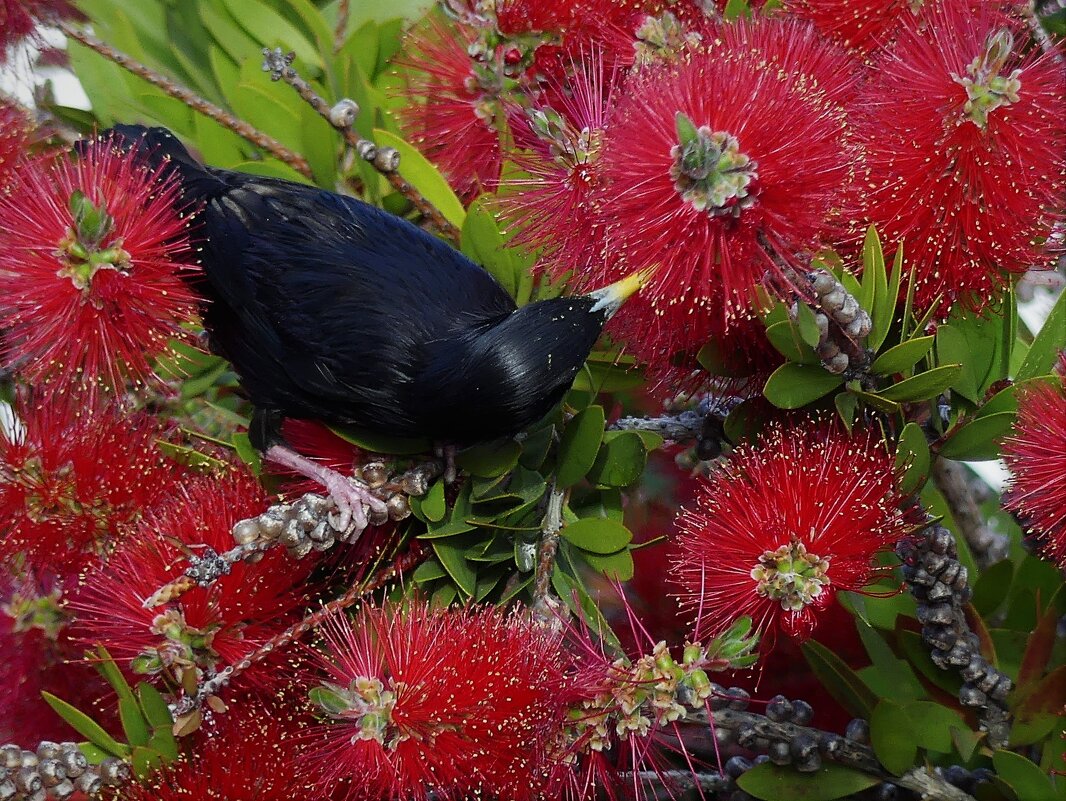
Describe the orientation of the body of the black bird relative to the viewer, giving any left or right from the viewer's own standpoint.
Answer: facing to the right of the viewer
